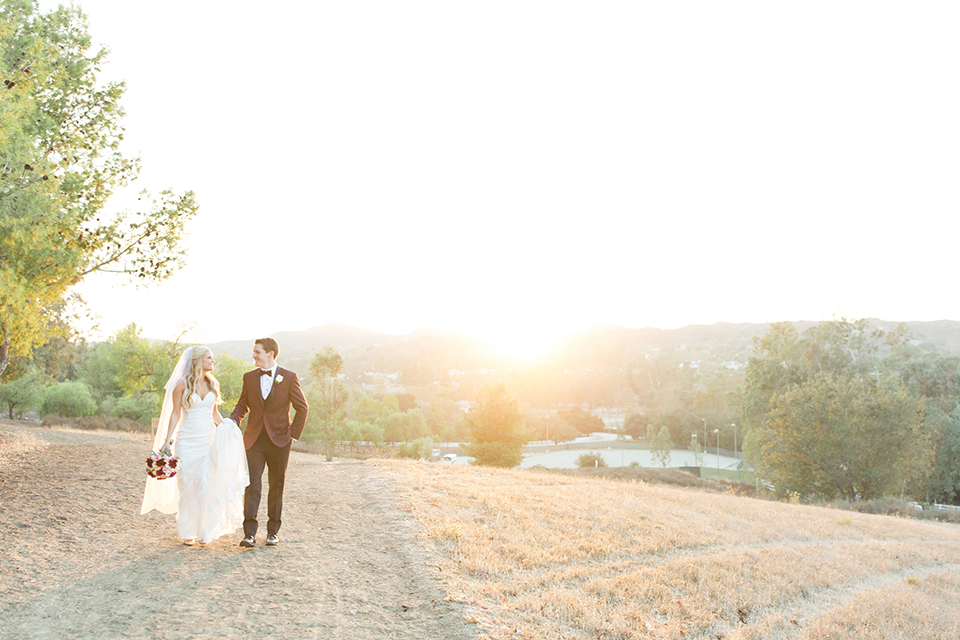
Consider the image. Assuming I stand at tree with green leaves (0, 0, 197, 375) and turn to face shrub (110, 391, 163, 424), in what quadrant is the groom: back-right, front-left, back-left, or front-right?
back-right

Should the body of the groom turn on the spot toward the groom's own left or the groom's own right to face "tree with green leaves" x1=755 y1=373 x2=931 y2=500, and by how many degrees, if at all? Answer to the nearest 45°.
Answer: approximately 135° to the groom's own left

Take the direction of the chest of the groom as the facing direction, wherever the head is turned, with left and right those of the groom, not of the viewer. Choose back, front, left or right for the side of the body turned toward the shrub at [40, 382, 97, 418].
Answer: back

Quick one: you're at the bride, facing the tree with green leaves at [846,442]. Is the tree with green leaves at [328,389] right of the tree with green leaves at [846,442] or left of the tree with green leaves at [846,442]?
left

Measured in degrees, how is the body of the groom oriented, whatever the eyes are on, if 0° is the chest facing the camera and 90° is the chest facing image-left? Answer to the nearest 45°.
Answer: approximately 0°

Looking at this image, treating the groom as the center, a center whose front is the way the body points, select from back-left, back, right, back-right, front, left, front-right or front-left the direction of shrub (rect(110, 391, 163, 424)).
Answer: back

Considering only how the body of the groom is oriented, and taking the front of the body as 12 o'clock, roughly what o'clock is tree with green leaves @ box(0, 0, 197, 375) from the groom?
The tree with green leaves is roughly at 5 o'clock from the groom.

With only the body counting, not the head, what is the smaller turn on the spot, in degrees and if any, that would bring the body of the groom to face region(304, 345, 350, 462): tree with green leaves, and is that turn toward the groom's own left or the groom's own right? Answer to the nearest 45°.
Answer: approximately 180°
